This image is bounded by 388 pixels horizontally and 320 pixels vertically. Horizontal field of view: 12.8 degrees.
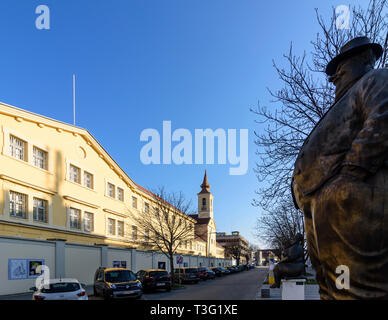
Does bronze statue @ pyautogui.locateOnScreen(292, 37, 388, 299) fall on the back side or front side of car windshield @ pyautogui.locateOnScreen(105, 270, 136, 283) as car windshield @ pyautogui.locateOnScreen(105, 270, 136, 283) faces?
on the front side

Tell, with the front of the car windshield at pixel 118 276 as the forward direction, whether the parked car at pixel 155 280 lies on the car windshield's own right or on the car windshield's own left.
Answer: on the car windshield's own left

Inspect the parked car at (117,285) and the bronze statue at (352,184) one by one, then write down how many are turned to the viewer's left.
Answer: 1

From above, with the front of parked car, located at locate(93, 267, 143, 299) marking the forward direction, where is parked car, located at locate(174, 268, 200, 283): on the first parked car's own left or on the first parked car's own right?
on the first parked car's own left

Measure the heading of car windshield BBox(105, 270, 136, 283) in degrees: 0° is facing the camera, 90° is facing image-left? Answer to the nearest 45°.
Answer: approximately 315°

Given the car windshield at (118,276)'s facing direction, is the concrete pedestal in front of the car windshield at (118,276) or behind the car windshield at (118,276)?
in front

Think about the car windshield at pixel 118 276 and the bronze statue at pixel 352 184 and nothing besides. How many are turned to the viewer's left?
1

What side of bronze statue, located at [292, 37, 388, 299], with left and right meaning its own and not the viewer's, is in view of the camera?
left
